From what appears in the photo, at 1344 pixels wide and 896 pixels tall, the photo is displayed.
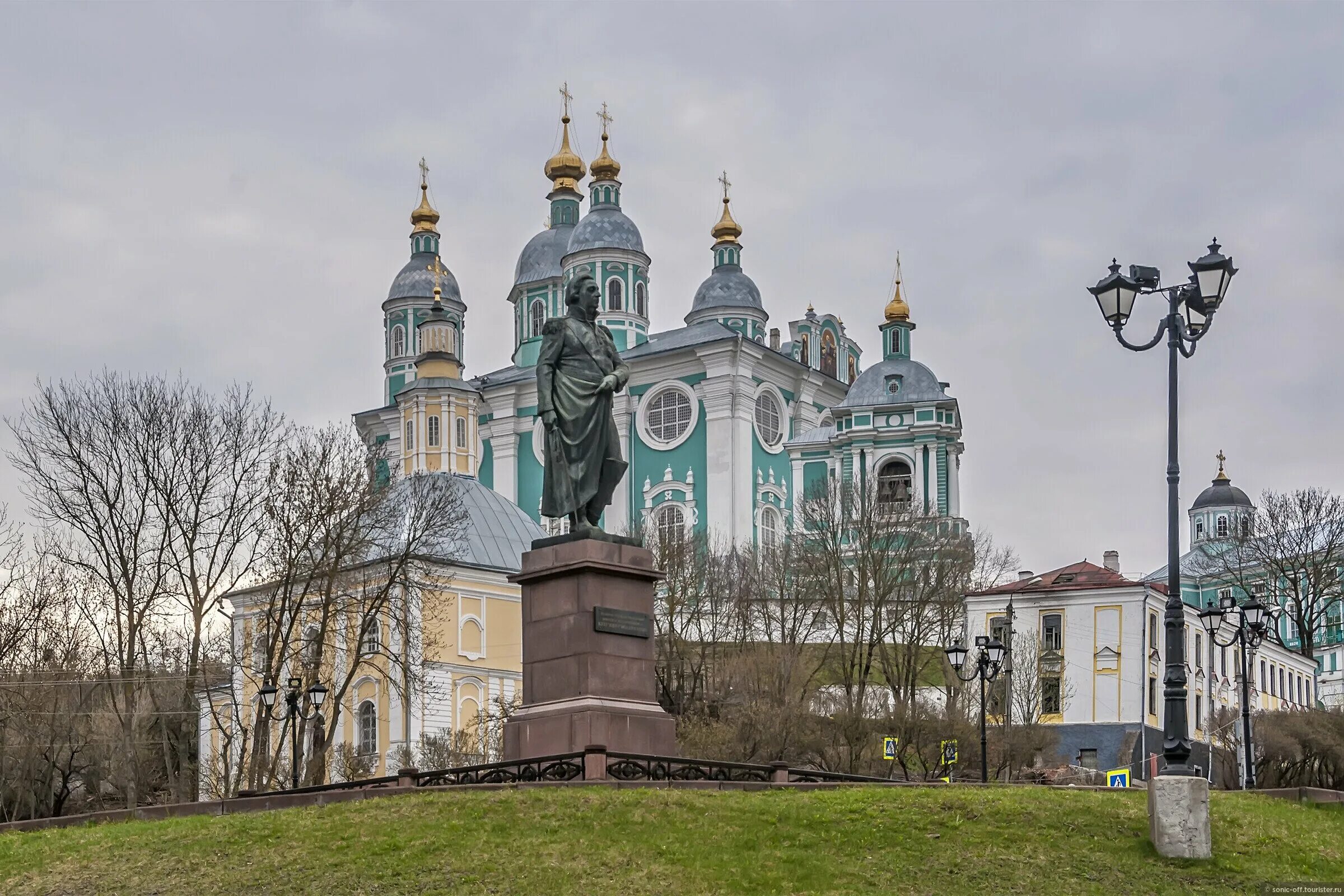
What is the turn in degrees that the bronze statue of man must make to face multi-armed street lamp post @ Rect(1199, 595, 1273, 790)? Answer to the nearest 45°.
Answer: approximately 90° to its left

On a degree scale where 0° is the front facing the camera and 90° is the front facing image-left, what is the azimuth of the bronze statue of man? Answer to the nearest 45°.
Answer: approximately 315°

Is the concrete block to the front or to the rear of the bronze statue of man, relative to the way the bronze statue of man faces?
to the front

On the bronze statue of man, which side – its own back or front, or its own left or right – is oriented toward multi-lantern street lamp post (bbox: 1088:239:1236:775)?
front

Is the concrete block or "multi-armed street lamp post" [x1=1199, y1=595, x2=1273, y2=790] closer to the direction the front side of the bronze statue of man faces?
the concrete block
